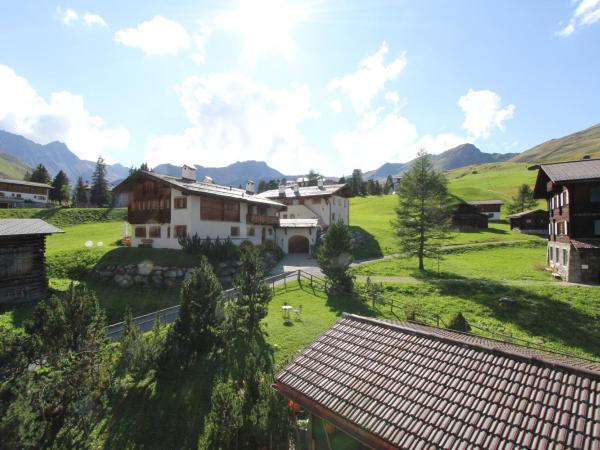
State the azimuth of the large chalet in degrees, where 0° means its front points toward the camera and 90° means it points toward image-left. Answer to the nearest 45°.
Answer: approximately 45°

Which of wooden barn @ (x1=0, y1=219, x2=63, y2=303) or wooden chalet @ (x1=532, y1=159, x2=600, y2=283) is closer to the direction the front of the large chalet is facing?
the wooden barn

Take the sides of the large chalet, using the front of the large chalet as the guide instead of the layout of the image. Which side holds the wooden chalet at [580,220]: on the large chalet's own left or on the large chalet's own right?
on the large chalet's own left

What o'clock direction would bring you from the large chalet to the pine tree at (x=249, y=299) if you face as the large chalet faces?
The pine tree is roughly at 10 o'clock from the large chalet.

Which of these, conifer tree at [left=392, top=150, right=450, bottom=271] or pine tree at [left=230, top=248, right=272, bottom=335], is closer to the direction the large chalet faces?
the pine tree

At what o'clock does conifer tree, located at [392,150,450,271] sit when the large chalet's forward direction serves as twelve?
The conifer tree is roughly at 8 o'clock from the large chalet.

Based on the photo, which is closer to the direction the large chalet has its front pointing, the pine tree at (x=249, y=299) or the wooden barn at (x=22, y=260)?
the wooden barn

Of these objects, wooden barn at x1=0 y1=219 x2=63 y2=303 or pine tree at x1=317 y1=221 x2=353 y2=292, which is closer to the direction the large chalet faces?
the wooden barn

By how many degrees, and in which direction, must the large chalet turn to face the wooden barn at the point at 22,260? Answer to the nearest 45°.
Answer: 0° — it already faces it

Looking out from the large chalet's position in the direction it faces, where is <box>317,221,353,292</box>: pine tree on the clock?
The pine tree is roughly at 9 o'clock from the large chalet.
